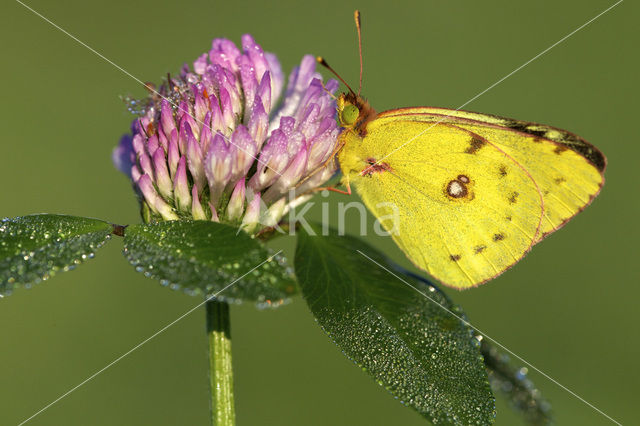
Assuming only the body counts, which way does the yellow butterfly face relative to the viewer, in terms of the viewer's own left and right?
facing to the left of the viewer
